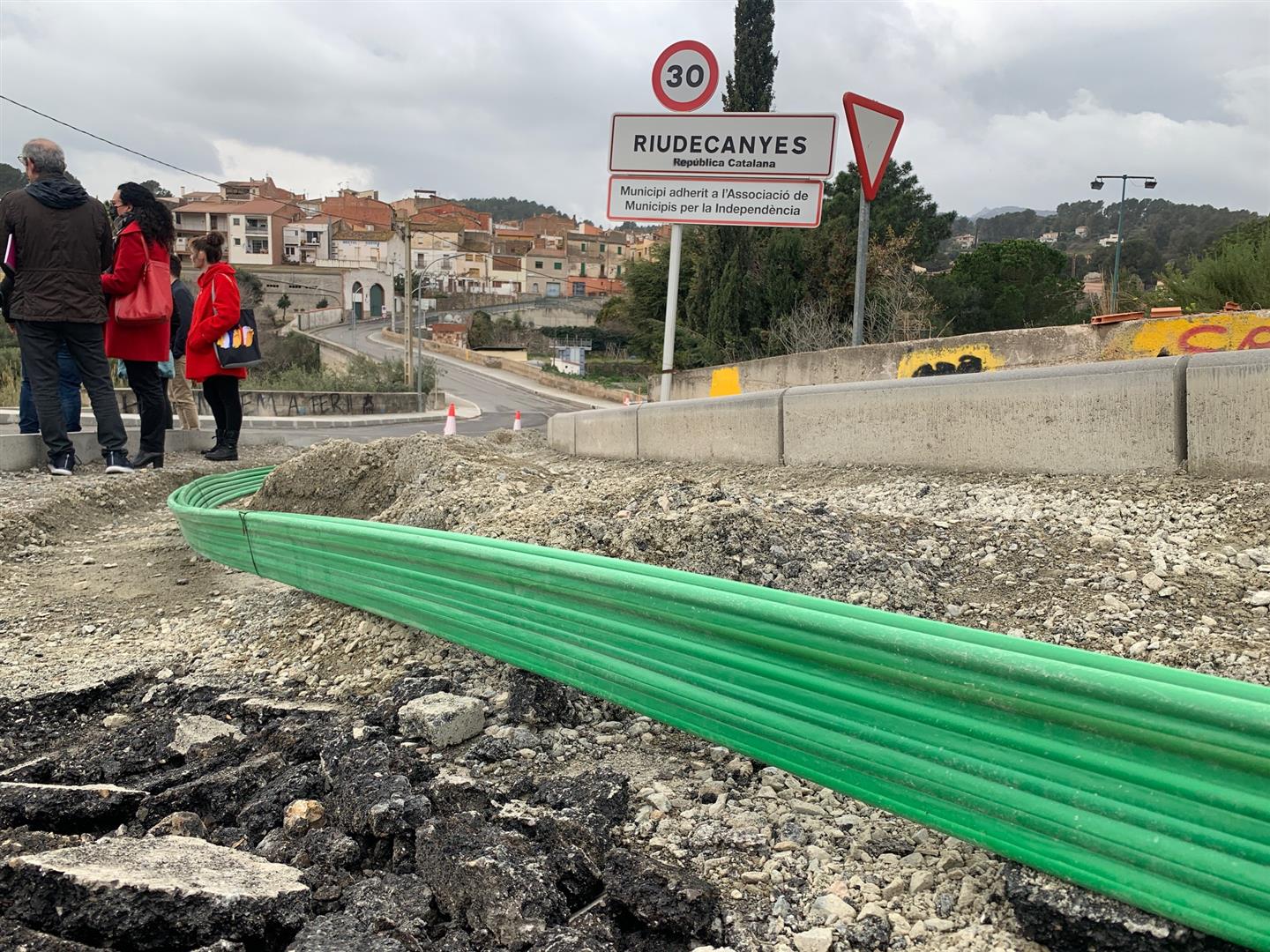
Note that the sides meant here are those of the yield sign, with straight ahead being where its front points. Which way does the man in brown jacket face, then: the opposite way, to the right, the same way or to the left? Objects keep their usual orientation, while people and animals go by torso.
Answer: the opposite way

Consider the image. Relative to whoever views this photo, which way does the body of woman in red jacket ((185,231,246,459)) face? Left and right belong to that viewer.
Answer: facing to the left of the viewer

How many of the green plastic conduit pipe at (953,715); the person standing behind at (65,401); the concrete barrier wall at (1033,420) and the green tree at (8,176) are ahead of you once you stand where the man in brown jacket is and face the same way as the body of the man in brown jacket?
2

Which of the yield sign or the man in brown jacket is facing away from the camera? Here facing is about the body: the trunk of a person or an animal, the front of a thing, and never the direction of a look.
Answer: the man in brown jacket

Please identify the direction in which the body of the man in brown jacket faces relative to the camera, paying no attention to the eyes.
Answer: away from the camera

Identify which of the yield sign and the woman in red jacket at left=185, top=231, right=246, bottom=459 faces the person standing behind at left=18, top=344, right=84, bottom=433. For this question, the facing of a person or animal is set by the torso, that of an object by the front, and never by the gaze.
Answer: the woman in red jacket
